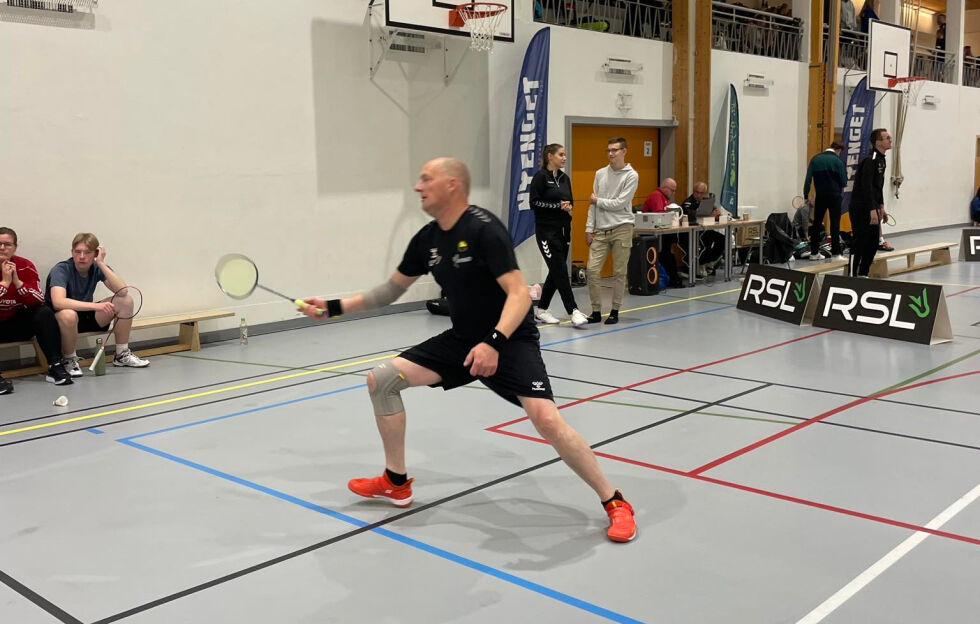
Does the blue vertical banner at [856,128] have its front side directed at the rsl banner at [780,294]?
yes

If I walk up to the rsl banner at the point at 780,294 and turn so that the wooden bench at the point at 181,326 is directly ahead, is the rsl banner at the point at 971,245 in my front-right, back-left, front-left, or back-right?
back-right

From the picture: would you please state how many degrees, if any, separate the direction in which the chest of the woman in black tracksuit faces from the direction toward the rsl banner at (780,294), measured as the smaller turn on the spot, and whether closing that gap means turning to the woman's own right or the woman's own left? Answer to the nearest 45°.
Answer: approximately 45° to the woman's own left

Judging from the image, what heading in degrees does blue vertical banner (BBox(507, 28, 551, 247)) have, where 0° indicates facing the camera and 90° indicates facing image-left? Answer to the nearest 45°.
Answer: approximately 0°

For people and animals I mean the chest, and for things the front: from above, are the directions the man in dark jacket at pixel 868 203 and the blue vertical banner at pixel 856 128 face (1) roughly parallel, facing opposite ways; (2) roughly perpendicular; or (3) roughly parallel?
roughly perpendicular

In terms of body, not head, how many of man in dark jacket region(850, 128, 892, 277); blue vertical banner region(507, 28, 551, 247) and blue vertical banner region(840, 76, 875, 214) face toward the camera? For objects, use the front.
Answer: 2

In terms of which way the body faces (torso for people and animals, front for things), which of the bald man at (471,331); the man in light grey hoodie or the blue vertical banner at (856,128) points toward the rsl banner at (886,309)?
the blue vertical banner

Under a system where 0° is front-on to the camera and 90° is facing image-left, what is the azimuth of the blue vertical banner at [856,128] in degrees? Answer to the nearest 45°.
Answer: approximately 0°

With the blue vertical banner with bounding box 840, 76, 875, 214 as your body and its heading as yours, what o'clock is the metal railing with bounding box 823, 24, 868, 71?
The metal railing is roughly at 6 o'clock from the blue vertical banner.
